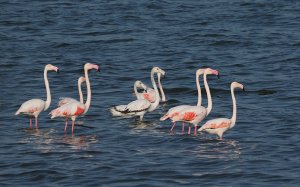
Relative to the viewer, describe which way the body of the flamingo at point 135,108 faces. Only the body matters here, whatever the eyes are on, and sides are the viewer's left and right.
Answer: facing to the right of the viewer
